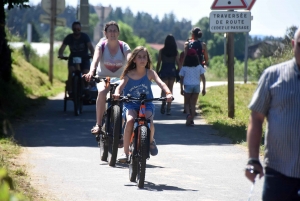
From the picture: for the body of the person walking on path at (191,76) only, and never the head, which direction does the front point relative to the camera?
away from the camera

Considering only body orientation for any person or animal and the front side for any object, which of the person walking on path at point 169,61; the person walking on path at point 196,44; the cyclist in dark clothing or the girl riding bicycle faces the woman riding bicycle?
the cyclist in dark clothing

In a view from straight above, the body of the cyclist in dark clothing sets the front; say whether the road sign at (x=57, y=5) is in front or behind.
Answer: behind

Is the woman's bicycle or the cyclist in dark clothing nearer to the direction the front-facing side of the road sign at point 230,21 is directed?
the woman's bicycle

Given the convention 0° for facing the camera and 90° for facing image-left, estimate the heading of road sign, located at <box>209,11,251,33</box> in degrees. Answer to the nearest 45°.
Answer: approximately 0°

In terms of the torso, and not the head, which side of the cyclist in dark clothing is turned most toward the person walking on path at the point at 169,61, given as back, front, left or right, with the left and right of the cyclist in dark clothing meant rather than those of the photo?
left

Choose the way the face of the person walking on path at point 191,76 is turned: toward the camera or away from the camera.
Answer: away from the camera

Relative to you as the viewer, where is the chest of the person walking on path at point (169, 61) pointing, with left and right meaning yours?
facing away from the viewer

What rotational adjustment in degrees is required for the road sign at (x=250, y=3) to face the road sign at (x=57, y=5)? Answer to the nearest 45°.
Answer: approximately 135° to its right

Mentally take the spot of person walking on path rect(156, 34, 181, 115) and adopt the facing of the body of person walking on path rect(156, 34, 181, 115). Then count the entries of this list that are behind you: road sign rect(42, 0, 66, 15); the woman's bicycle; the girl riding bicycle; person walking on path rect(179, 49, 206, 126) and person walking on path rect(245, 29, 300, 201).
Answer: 4

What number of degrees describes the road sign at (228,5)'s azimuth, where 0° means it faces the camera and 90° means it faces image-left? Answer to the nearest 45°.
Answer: approximately 0°
